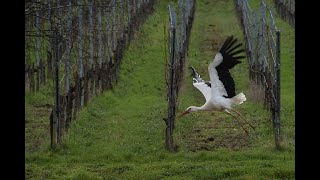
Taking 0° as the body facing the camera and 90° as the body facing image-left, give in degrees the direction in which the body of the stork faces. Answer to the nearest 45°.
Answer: approximately 90°
